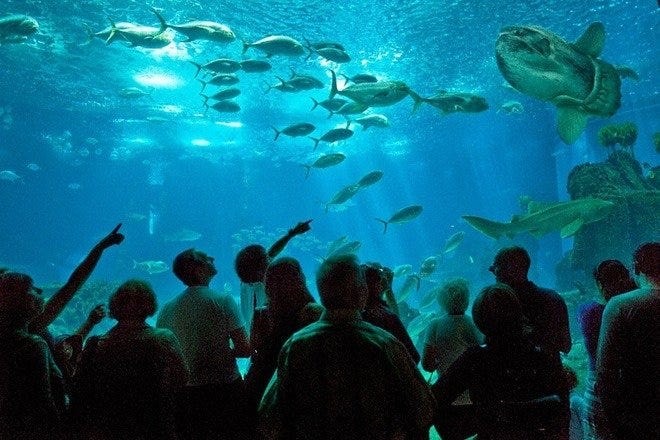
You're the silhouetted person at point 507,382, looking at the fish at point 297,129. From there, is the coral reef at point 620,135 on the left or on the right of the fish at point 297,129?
right

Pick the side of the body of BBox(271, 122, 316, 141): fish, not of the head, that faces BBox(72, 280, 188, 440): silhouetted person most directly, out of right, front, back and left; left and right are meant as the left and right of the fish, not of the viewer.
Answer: right

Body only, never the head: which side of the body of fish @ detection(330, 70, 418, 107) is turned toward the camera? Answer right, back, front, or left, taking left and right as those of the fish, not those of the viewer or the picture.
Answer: right

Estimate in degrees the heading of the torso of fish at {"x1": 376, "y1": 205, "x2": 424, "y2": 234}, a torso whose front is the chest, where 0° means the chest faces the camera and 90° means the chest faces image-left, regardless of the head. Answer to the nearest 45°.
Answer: approximately 270°

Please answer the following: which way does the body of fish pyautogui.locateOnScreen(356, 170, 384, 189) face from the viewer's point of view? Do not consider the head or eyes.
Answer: to the viewer's right

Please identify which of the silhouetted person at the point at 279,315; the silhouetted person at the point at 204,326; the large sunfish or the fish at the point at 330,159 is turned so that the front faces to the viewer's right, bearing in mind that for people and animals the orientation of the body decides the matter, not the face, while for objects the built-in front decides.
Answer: the fish

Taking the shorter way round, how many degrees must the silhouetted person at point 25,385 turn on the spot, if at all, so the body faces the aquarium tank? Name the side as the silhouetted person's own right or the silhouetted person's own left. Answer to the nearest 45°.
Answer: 0° — they already face it

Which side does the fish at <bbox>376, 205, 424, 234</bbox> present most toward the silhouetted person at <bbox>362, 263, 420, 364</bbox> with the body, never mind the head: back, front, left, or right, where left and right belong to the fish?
right

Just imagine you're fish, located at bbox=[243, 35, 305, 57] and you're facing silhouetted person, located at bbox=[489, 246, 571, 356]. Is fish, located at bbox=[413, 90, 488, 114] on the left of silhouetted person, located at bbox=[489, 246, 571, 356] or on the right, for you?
left

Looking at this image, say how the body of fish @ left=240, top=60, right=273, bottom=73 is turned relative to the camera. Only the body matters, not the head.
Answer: to the viewer's right

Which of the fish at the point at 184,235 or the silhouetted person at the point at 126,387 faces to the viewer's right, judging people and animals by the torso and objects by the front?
the fish

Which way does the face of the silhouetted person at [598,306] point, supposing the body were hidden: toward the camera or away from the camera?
away from the camera

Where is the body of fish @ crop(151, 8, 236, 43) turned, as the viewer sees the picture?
to the viewer's right

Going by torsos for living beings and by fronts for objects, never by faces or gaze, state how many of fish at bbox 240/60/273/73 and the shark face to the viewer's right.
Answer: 2

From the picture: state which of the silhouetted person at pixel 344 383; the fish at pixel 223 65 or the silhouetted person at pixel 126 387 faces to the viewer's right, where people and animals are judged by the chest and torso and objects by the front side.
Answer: the fish
